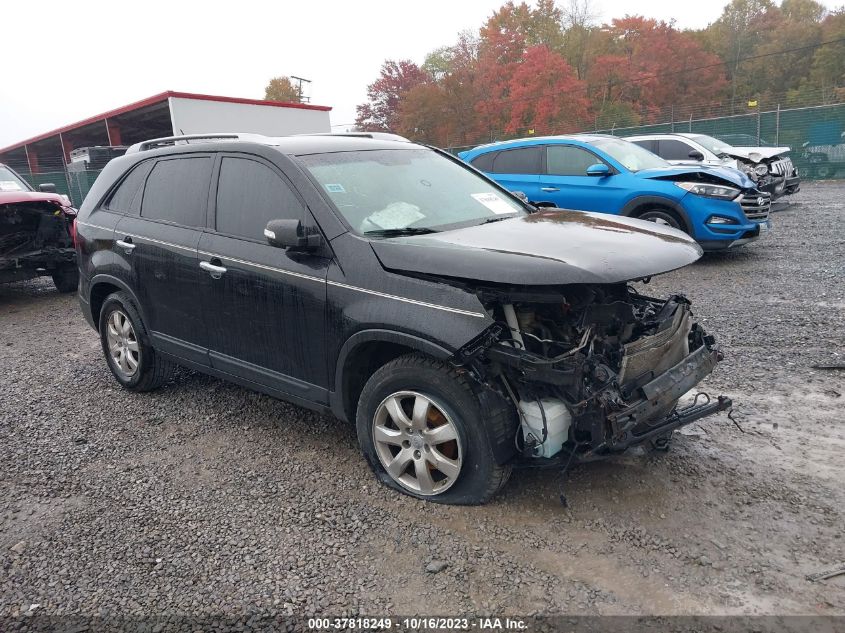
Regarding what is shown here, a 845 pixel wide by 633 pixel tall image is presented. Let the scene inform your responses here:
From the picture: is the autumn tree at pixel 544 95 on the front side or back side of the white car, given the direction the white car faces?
on the back side

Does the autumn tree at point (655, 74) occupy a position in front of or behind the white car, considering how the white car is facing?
behind

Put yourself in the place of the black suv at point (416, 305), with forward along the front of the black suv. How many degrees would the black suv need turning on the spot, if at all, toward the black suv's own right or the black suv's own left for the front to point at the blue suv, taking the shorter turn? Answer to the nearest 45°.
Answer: approximately 90° to the black suv's own left

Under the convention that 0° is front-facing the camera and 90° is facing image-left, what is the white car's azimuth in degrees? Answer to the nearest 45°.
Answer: approximately 315°

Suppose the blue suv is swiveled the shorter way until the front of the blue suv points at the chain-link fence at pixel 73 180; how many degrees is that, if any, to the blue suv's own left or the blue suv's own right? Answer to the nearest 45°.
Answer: approximately 180°

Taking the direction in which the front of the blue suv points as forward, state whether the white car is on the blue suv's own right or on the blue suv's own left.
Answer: on the blue suv's own left

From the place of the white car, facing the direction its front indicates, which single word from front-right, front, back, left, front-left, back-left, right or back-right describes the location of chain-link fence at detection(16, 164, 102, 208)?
back-right

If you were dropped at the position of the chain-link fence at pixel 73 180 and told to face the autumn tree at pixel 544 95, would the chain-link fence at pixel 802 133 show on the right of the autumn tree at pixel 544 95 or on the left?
right

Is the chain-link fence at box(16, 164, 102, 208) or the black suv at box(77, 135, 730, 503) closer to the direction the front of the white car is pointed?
the black suv

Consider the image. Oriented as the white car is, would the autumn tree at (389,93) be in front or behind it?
behind
